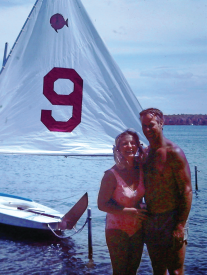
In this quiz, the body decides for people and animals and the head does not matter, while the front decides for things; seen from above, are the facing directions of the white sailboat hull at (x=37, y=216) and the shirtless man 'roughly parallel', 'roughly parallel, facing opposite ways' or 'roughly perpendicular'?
roughly perpendicular

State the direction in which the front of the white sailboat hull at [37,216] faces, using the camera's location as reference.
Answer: facing away from the viewer and to the left of the viewer

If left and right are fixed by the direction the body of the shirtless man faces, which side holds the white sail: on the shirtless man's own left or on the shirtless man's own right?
on the shirtless man's own right
